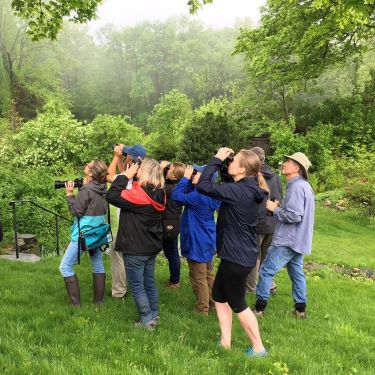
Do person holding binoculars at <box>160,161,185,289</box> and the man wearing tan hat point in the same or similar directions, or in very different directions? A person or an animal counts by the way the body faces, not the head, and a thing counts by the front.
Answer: same or similar directions

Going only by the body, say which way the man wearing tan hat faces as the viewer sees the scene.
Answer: to the viewer's left

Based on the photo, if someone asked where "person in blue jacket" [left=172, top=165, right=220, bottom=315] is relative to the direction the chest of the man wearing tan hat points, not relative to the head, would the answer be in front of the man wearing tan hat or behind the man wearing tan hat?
in front

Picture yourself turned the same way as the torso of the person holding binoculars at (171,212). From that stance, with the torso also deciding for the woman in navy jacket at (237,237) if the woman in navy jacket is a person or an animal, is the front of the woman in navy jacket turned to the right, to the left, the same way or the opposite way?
the same way

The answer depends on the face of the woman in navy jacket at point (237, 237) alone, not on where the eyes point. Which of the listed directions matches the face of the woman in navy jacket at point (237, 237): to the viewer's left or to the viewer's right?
to the viewer's left

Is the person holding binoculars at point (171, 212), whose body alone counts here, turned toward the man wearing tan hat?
no

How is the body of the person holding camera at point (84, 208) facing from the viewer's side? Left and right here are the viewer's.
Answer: facing to the left of the viewer

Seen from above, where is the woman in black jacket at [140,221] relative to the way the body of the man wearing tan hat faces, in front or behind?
in front
